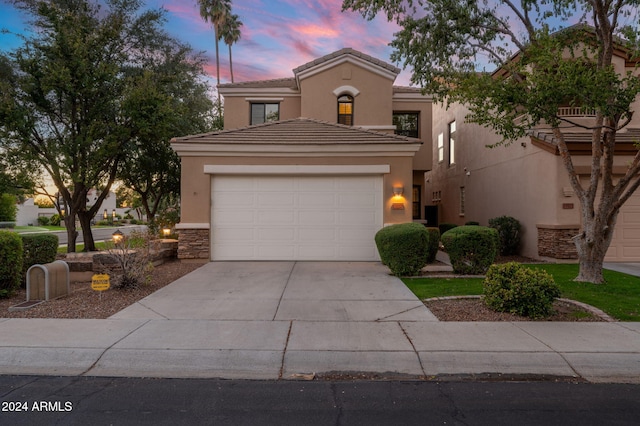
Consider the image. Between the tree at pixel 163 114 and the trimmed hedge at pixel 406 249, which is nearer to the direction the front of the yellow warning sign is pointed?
the trimmed hedge

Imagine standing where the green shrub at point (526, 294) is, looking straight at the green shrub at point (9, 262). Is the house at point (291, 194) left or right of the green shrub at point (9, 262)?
right

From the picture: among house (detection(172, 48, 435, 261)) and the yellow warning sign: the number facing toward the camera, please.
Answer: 2

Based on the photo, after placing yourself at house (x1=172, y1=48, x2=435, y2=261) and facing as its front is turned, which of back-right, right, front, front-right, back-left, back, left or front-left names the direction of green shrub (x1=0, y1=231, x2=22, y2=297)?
front-right

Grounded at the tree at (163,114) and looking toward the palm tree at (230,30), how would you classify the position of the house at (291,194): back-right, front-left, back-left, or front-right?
back-right

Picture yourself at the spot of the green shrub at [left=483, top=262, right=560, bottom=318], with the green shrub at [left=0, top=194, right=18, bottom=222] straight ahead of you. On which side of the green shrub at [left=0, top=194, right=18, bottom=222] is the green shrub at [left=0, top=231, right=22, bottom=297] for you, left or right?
left

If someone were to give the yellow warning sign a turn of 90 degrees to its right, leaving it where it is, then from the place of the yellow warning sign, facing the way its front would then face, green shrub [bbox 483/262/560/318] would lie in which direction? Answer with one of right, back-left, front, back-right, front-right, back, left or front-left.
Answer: back-left

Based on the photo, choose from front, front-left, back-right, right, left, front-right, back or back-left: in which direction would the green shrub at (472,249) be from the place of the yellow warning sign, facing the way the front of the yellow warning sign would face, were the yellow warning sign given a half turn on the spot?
right

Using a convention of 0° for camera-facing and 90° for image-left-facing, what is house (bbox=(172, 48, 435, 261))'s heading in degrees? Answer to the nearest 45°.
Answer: approximately 0°

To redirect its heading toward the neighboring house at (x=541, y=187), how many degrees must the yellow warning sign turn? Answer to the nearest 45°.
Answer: approximately 90° to its left

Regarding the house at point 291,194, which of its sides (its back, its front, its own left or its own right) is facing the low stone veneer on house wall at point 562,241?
left

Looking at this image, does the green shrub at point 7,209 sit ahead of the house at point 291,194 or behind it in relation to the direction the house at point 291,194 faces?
behind
